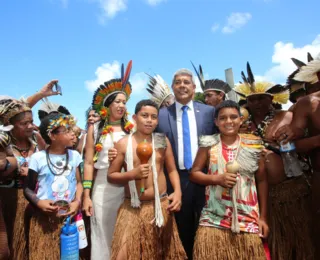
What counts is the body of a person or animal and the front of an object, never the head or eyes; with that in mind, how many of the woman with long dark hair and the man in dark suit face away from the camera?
0

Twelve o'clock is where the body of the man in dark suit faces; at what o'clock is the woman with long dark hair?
The woman with long dark hair is roughly at 3 o'clock from the man in dark suit.

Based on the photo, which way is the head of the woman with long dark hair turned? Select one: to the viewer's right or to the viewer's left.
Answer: to the viewer's right

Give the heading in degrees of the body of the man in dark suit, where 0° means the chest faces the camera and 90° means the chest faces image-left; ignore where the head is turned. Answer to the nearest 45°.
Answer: approximately 0°

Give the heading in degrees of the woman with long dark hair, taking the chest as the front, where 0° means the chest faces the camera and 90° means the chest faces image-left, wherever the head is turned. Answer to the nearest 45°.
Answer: approximately 315°

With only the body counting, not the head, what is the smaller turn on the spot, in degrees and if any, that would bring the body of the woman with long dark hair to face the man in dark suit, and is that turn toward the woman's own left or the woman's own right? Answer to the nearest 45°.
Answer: approximately 45° to the woman's own left
